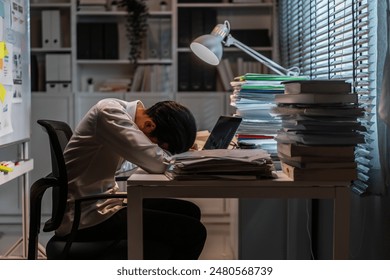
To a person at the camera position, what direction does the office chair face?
facing to the right of the viewer

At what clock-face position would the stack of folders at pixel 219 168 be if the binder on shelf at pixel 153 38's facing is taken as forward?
The stack of folders is roughly at 12 o'clock from the binder on shelf.

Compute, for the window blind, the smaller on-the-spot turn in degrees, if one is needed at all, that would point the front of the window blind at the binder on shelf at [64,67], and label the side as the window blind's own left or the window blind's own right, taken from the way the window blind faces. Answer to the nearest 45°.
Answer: approximately 90° to the window blind's own right

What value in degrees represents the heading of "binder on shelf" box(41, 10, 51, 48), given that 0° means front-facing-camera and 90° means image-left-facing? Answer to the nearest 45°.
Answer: approximately 0°

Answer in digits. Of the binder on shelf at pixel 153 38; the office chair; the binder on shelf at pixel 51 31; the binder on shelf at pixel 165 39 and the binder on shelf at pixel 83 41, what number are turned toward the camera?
4

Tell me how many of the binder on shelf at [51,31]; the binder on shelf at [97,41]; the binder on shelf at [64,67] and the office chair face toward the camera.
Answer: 3

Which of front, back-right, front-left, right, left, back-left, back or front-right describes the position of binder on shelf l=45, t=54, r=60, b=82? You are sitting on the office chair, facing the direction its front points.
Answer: left

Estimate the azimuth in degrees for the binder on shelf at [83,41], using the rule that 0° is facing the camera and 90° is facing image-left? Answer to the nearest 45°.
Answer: approximately 0°

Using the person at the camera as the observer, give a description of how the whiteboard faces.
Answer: facing the viewer and to the right of the viewer
